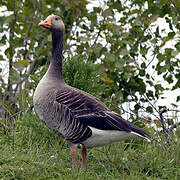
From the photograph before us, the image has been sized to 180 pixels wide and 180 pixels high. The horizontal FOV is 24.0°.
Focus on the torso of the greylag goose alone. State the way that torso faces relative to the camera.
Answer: to the viewer's left
